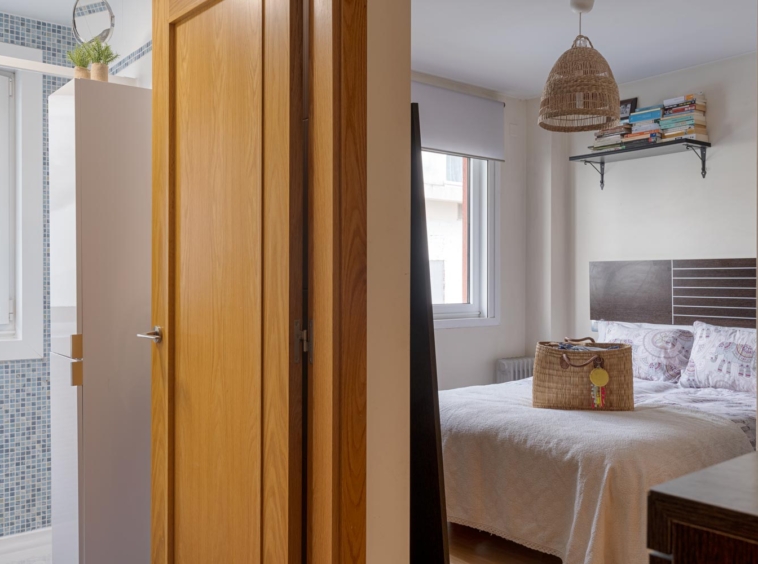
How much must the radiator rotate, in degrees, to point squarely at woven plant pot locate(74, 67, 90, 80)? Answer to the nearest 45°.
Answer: approximately 90° to its right

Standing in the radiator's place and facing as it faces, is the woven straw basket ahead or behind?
ahead

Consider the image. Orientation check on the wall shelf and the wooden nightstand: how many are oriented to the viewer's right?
0

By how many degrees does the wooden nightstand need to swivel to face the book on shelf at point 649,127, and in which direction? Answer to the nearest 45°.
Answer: approximately 135° to its right

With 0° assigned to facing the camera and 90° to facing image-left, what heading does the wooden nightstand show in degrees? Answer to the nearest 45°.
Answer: approximately 45°

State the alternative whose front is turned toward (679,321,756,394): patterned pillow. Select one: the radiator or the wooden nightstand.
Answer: the radiator

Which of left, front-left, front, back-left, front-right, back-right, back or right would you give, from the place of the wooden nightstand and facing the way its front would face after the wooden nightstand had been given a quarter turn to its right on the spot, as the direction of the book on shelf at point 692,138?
front-right

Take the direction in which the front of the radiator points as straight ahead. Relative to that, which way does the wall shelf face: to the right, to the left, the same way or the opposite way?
to the right

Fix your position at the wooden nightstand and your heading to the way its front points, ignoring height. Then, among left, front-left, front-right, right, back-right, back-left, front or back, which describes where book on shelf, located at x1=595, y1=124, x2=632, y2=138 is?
back-right

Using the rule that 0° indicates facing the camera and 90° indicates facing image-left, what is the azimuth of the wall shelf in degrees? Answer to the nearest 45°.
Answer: approximately 45°

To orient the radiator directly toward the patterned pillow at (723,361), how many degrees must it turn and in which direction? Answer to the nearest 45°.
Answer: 0° — it already faces it

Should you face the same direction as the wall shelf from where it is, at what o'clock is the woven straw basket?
The woven straw basket is roughly at 11 o'clock from the wall shelf.
